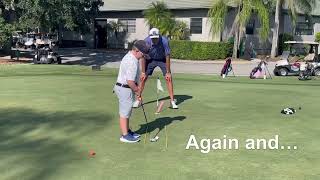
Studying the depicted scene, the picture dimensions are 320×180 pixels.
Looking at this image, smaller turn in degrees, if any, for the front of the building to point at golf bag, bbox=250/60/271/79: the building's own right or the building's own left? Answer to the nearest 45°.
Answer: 0° — it already faces it

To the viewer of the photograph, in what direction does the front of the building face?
facing the viewer

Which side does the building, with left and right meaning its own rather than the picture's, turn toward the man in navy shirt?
front

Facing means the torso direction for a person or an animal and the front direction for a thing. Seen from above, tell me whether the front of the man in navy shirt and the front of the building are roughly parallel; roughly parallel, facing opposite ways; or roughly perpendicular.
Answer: roughly parallel

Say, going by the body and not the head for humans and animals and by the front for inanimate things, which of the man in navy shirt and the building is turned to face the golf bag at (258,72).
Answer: the building

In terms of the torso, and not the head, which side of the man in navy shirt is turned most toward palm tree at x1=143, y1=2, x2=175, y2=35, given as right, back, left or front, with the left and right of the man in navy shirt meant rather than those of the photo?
back

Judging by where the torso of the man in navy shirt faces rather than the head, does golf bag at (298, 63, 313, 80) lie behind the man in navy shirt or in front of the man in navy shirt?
behind

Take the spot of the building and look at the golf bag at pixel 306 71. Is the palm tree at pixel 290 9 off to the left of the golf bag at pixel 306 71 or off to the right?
left

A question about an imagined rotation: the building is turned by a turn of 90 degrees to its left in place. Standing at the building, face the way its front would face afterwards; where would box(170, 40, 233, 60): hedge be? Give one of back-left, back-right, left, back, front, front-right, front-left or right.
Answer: right

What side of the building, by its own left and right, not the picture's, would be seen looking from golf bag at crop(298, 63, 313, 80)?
front

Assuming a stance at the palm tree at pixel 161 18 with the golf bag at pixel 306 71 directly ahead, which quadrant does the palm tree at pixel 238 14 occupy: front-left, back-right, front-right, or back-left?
front-left

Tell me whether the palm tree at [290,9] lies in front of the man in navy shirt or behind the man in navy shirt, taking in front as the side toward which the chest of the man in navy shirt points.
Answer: behind

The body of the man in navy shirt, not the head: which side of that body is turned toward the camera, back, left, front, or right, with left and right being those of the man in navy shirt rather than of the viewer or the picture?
front
